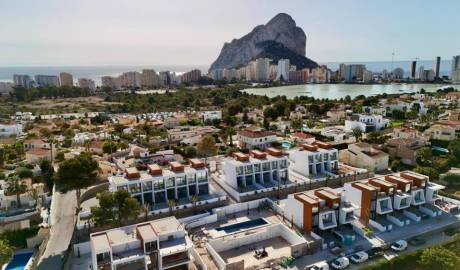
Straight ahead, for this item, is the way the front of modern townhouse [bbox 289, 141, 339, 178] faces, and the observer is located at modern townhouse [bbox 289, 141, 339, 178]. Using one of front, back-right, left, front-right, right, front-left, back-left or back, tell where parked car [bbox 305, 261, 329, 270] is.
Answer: front-right

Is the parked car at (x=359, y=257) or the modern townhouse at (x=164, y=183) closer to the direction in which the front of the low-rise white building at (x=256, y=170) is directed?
the parked car

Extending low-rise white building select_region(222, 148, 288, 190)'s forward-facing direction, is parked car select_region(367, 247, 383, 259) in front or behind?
in front

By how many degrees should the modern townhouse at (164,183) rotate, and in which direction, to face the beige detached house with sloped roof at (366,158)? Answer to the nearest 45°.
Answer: approximately 45° to its left

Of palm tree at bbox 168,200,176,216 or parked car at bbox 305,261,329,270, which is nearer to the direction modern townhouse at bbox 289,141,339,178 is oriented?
the parked car

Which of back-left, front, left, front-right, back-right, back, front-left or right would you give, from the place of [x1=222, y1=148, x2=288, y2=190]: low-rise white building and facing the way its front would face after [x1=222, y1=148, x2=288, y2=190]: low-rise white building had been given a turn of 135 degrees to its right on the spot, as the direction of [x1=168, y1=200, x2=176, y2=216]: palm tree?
front-left

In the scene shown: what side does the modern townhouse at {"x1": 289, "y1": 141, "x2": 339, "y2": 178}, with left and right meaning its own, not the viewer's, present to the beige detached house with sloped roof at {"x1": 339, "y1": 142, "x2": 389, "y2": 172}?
left

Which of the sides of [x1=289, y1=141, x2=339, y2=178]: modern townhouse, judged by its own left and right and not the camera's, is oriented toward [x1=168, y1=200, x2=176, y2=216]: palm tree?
right

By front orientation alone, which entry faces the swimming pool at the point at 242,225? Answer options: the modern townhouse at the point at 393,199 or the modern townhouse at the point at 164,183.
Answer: the modern townhouse at the point at 164,183

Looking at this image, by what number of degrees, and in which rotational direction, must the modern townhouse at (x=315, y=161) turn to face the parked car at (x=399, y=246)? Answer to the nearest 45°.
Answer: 0° — it already faces it

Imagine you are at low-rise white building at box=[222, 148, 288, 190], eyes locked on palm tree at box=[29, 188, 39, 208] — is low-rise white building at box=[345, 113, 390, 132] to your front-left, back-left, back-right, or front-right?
back-right

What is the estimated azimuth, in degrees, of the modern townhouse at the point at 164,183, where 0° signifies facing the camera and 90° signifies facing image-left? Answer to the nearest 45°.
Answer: approximately 315°

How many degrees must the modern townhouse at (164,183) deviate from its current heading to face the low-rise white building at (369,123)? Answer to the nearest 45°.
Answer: approximately 90° to its left

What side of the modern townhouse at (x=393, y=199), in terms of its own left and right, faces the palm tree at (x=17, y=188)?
right

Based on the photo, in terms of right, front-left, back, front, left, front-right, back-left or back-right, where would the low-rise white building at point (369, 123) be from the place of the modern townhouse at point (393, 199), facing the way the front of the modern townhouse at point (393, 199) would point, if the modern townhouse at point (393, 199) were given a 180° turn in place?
front-right
